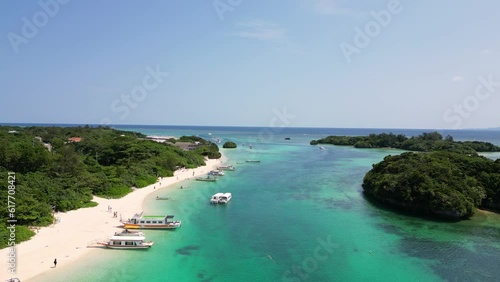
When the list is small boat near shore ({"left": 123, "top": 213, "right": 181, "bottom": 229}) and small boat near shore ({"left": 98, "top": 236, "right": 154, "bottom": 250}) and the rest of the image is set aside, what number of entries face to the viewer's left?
2

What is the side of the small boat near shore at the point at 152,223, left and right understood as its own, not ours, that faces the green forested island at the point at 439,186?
back

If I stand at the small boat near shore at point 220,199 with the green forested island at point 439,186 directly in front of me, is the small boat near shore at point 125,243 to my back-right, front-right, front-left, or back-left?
back-right

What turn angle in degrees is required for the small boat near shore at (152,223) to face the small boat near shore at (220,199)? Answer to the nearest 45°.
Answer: approximately 135° to its right

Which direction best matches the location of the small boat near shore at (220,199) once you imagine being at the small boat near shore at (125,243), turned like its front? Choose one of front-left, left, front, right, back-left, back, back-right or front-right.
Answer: back-right

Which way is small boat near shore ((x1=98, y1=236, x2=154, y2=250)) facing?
to the viewer's left

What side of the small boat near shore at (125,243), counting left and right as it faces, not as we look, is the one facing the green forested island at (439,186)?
back

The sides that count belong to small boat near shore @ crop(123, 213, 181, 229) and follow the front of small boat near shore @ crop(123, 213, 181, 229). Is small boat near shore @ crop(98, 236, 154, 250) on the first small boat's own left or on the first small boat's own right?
on the first small boat's own left

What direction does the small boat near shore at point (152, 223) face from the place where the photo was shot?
facing to the left of the viewer

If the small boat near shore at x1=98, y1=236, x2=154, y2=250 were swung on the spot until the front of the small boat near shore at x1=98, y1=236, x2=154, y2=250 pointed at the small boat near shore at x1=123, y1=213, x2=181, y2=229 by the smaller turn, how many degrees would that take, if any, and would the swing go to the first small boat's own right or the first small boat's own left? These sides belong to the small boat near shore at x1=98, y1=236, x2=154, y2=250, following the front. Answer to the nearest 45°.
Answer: approximately 135° to the first small boat's own right
